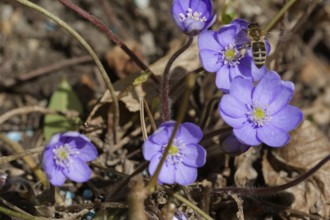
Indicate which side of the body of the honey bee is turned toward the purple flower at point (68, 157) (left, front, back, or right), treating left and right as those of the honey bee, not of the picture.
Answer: left

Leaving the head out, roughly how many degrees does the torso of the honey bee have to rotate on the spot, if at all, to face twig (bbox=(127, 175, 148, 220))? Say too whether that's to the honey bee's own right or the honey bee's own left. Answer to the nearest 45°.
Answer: approximately 135° to the honey bee's own left

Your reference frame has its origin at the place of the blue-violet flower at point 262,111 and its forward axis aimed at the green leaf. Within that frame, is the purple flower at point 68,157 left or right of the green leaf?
left

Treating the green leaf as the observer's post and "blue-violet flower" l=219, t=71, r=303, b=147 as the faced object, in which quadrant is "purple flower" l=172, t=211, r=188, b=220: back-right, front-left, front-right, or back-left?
front-right

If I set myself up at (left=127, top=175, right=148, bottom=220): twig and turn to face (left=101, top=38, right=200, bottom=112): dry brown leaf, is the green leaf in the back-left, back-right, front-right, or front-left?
front-left

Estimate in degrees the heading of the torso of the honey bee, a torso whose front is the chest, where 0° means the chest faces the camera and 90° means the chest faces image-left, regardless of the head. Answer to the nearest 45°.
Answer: approximately 180°
